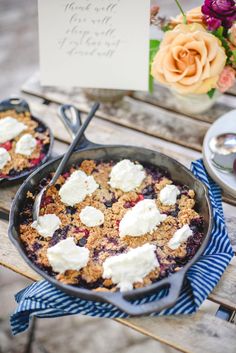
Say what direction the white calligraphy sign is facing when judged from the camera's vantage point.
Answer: facing the viewer
